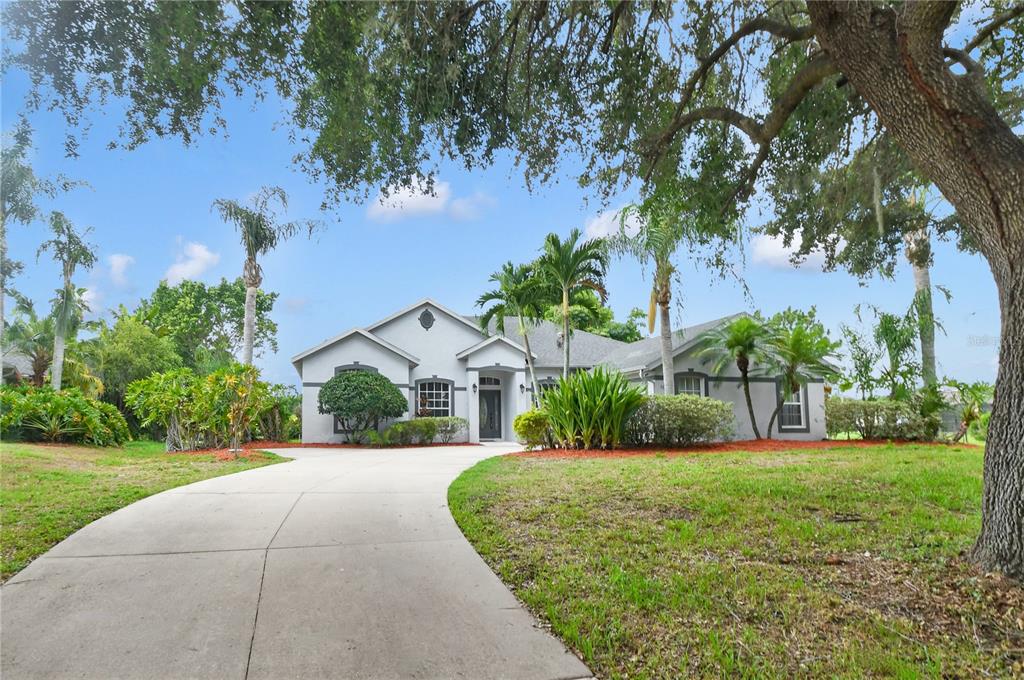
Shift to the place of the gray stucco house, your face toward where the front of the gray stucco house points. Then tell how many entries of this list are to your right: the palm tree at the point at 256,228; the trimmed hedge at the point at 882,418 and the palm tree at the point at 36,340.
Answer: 2

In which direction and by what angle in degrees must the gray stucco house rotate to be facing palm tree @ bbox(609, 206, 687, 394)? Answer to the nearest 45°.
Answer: approximately 45° to its left

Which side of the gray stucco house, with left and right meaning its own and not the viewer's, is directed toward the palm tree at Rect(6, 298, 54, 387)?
right

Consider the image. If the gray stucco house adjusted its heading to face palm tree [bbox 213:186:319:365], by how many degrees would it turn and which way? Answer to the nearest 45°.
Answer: approximately 90° to its right

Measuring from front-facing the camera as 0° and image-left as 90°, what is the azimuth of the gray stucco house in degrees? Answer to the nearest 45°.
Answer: approximately 0°
